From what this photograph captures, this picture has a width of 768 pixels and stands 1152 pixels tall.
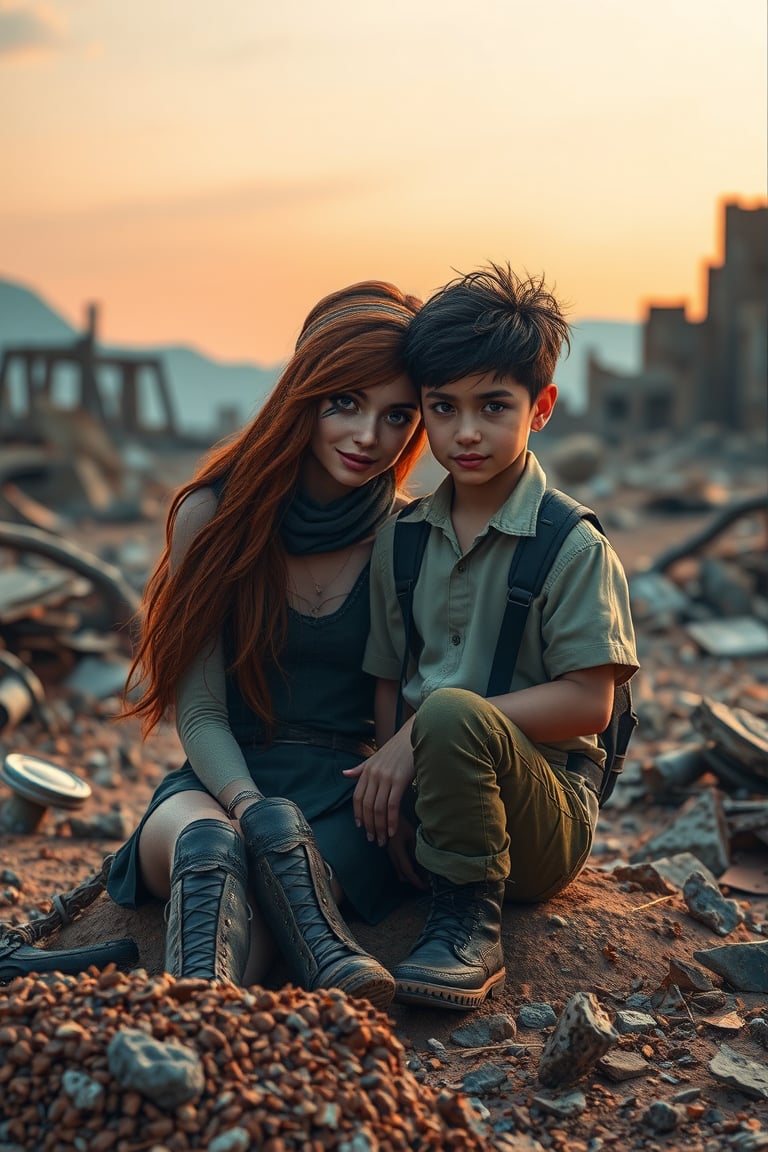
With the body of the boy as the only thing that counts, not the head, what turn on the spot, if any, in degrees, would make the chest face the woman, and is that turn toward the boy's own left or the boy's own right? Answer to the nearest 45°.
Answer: approximately 90° to the boy's own right

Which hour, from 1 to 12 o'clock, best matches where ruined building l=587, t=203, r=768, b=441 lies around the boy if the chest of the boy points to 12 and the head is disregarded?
The ruined building is roughly at 5 o'clock from the boy.

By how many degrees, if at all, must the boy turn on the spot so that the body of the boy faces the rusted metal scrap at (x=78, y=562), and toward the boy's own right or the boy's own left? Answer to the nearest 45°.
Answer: approximately 90° to the boy's own right

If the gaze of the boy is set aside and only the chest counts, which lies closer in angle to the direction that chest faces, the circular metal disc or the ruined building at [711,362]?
the circular metal disc

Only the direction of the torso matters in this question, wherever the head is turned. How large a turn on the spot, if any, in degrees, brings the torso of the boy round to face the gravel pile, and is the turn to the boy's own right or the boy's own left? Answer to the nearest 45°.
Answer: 0° — they already face it

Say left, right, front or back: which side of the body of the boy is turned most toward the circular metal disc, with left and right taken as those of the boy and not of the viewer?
right

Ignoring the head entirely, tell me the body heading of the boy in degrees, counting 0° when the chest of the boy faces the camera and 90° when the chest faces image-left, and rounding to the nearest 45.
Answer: approximately 45°
